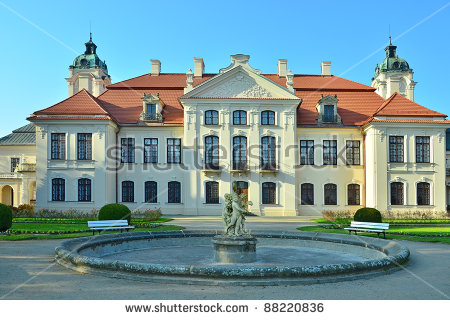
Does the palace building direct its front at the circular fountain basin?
yes

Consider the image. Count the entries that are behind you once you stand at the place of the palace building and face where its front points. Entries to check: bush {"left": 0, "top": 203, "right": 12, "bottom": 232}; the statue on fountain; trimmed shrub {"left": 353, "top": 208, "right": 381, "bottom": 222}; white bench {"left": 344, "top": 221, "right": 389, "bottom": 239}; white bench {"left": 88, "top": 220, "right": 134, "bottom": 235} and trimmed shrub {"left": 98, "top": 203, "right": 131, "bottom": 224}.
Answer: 0

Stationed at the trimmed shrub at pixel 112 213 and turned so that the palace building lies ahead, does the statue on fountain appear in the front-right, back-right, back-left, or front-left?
back-right

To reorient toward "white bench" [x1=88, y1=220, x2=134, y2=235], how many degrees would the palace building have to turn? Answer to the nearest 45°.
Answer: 0° — it already faces it

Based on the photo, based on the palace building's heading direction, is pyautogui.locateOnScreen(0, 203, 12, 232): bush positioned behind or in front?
in front

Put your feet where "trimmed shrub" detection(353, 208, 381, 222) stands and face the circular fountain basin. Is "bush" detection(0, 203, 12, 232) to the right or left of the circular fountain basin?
right

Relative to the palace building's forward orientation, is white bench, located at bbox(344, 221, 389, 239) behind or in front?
in front

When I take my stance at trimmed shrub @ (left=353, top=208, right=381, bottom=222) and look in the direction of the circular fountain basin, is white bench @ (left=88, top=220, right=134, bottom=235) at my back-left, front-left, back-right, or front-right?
front-right

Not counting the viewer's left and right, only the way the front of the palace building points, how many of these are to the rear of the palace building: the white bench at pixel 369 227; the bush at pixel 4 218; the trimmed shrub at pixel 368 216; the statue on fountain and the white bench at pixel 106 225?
0

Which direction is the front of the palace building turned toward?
toward the camera

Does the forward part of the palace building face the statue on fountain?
yes
